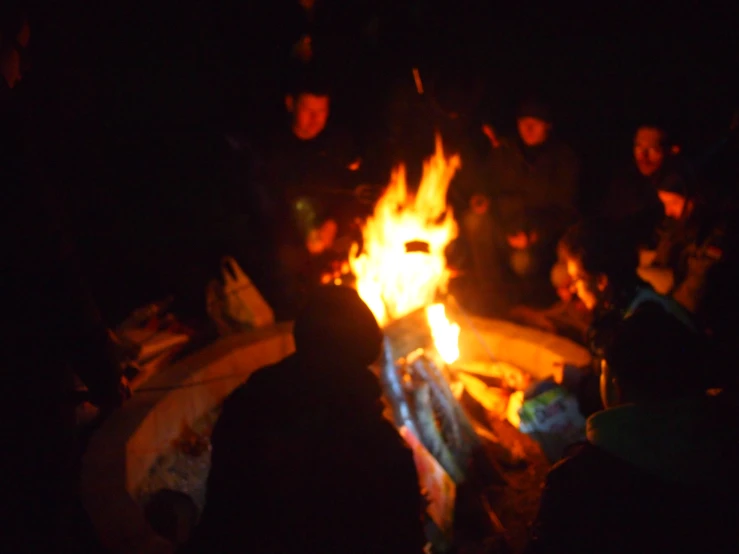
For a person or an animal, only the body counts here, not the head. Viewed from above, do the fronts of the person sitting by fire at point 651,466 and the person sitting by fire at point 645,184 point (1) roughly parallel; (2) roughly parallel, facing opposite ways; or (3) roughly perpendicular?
roughly perpendicular

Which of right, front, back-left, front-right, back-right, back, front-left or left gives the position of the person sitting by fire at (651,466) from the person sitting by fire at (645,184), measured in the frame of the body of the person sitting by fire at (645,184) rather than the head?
front-left

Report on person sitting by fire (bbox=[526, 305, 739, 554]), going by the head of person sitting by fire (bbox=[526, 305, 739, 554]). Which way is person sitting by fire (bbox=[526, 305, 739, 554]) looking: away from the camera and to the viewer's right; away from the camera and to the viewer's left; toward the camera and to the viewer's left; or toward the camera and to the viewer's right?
away from the camera and to the viewer's left

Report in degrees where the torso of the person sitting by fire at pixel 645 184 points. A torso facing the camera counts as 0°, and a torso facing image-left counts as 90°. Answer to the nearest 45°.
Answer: approximately 45°

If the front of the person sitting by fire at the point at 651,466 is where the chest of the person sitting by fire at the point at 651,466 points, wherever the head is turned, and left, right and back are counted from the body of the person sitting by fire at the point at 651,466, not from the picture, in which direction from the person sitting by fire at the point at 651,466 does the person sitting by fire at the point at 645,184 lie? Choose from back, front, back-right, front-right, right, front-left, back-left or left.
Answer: front-right

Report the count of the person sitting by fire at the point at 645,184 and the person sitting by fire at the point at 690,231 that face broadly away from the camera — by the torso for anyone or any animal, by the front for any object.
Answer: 0

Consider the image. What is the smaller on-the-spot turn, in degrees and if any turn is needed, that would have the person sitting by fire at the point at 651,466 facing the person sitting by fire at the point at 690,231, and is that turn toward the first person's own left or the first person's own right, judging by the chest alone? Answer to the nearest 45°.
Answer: approximately 45° to the first person's own right

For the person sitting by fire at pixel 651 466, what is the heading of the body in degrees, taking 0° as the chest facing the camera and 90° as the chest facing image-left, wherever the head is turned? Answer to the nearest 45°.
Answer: approximately 135°
